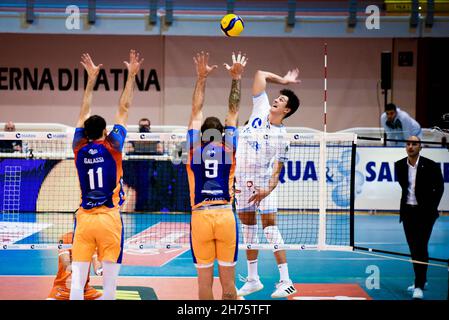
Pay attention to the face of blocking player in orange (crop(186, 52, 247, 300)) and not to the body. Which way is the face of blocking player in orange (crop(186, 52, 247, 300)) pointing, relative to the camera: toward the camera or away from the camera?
away from the camera

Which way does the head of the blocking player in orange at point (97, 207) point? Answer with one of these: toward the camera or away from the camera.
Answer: away from the camera

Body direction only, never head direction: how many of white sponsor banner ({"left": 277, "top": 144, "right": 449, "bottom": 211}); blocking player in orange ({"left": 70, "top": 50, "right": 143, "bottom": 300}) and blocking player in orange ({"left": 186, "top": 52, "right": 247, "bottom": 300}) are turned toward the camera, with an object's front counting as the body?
1

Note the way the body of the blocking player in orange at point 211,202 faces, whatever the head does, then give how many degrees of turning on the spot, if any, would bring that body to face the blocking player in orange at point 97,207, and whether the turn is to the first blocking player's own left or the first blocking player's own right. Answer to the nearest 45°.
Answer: approximately 90° to the first blocking player's own left

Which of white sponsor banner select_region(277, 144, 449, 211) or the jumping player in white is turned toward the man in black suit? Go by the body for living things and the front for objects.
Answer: the white sponsor banner

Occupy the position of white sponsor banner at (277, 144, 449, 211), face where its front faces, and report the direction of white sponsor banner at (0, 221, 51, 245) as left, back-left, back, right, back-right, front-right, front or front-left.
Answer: front-right

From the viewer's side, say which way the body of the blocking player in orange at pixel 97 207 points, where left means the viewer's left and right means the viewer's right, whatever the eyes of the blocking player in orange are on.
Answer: facing away from the viewer

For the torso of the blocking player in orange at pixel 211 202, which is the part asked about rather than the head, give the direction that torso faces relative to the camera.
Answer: away from the camera

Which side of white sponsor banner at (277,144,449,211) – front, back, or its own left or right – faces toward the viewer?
front

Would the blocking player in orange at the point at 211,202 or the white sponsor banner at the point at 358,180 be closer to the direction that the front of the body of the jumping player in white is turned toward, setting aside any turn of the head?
the blocking player in orange

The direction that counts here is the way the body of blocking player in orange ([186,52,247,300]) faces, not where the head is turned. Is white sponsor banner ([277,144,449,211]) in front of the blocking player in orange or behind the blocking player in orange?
in front

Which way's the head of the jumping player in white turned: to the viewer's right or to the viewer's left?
to the viewer's left

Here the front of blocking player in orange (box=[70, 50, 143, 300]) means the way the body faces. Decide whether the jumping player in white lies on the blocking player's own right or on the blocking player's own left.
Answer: on the blocking player's own right

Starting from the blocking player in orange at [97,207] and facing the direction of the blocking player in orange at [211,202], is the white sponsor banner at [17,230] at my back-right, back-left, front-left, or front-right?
back-left

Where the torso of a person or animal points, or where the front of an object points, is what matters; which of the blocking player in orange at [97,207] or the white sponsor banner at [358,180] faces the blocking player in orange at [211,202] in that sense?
the white sponsor banner
